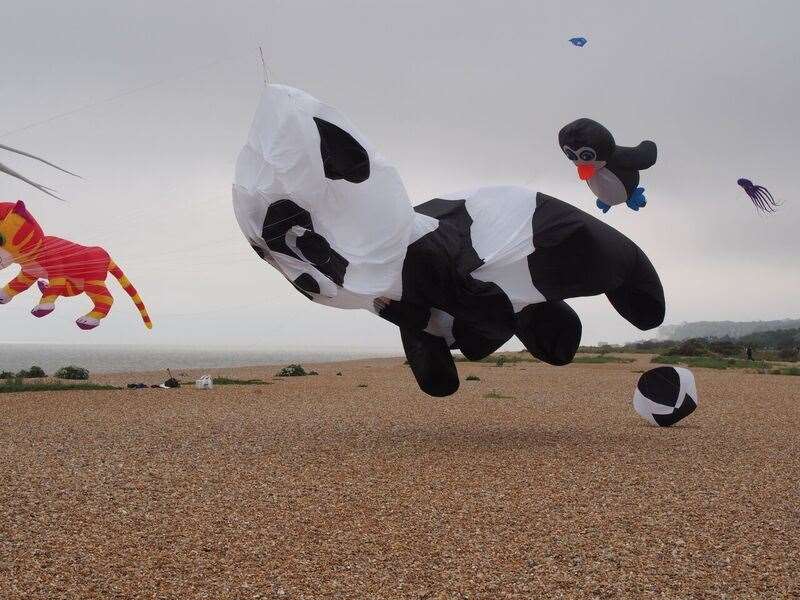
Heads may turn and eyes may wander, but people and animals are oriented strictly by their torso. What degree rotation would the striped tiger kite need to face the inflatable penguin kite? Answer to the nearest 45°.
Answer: approximately 135° to its left

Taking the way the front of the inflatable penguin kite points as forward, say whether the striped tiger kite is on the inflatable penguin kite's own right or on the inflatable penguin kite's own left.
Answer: on the inflatable penguin kite's own right

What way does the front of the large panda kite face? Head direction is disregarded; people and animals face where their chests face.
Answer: to the viewer's left

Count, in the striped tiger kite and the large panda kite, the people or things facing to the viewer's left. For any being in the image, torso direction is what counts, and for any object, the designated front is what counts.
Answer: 2

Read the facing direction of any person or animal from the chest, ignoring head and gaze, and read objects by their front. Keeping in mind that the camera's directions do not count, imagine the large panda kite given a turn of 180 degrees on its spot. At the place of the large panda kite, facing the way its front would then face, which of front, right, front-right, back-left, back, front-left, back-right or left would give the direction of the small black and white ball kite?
front-left

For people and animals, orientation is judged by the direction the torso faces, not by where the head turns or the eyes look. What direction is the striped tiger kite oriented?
to the viewer's left

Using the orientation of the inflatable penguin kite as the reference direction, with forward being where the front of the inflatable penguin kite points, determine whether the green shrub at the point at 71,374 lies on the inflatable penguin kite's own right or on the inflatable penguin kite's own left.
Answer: on the inflatable penguin kite's own right

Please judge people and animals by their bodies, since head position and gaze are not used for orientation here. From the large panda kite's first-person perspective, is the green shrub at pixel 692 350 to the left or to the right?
on its right

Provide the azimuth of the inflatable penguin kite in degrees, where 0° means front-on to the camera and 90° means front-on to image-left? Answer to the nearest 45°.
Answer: approximately 45°

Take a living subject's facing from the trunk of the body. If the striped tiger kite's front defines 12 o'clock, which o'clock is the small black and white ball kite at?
The small black and white ball kite is roughly at 7 o'clock from the striped tiger kite.
